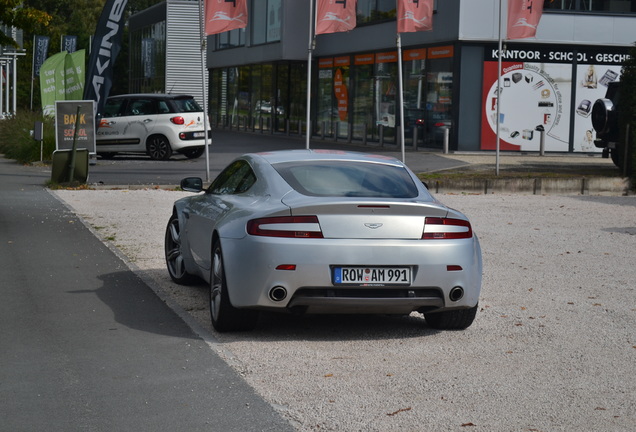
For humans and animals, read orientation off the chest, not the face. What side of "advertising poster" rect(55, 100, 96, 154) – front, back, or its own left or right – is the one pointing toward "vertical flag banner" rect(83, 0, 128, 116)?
back

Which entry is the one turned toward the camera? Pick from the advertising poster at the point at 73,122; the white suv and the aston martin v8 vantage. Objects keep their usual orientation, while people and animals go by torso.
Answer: the advertising poster

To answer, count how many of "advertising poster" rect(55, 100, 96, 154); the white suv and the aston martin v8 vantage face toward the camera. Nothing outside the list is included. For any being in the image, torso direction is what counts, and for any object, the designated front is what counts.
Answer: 1

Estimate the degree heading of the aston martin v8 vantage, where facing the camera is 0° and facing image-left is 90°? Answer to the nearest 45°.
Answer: approximately 135°

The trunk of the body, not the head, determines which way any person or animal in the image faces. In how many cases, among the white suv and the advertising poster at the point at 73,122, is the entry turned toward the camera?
1

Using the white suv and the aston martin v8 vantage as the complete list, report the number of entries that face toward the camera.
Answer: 0

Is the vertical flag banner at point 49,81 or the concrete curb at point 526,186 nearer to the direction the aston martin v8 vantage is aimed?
the vertical flag banner

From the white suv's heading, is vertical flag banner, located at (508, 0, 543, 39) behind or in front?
behind

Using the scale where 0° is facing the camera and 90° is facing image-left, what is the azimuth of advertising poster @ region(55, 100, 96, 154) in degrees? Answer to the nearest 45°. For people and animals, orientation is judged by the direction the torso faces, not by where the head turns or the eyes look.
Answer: approximately 0°

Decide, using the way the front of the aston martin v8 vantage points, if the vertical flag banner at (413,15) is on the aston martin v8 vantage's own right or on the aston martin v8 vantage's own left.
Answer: on the aston martin v8 vantage's own right

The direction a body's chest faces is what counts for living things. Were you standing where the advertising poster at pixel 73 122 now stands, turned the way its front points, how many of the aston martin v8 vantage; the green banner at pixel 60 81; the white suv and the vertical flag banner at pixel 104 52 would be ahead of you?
1

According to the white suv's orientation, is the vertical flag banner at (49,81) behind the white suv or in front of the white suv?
in front

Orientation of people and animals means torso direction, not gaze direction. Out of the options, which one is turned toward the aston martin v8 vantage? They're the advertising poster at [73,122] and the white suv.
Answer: the advertising poster
